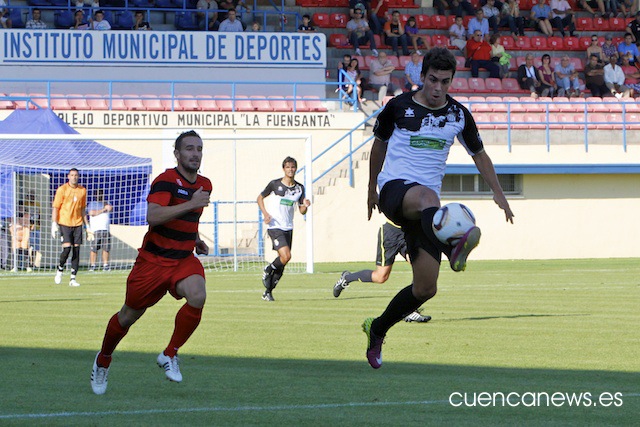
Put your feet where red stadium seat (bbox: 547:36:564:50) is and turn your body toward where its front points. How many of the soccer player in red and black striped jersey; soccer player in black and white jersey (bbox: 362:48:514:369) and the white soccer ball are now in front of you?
3

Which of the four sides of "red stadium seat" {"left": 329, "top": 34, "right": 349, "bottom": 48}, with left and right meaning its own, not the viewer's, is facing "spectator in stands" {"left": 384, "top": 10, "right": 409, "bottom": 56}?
left

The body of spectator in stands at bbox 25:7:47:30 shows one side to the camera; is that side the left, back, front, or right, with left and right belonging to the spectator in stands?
front

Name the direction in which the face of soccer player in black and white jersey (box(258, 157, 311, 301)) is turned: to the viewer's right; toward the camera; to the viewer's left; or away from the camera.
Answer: toward the camera

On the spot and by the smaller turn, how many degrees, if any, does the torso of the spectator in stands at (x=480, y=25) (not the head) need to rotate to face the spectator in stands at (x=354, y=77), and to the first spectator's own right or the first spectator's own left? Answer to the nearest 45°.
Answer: approximately 45° to the first spectator's own right

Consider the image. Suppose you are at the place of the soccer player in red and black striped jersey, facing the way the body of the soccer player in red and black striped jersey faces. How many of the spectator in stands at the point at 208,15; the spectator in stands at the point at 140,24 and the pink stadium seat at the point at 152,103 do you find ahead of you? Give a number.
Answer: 0

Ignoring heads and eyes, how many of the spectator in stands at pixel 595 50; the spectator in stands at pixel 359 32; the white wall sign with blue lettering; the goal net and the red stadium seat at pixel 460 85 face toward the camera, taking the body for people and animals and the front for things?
5

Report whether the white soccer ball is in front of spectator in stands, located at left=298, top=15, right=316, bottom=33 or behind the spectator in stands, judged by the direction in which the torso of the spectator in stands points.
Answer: in front

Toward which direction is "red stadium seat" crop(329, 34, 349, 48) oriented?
toward the camera

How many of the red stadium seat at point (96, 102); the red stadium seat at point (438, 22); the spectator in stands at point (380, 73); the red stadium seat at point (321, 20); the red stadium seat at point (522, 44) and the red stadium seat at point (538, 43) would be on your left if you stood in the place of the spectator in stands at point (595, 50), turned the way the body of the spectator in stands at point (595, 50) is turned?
0

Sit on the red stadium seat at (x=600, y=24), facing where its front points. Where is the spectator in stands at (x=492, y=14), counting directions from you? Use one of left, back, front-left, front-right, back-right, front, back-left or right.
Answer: front-right

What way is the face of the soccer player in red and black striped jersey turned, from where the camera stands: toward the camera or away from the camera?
toward the camera

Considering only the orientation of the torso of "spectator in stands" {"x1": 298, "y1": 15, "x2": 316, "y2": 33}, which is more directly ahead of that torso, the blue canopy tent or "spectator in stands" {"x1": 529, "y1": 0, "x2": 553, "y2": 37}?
the blue canopy tent

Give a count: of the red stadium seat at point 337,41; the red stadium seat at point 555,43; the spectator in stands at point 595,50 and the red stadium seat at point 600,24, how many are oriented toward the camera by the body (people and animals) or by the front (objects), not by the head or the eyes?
4

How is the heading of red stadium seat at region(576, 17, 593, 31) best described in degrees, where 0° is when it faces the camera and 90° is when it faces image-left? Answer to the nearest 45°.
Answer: approximately 0°
